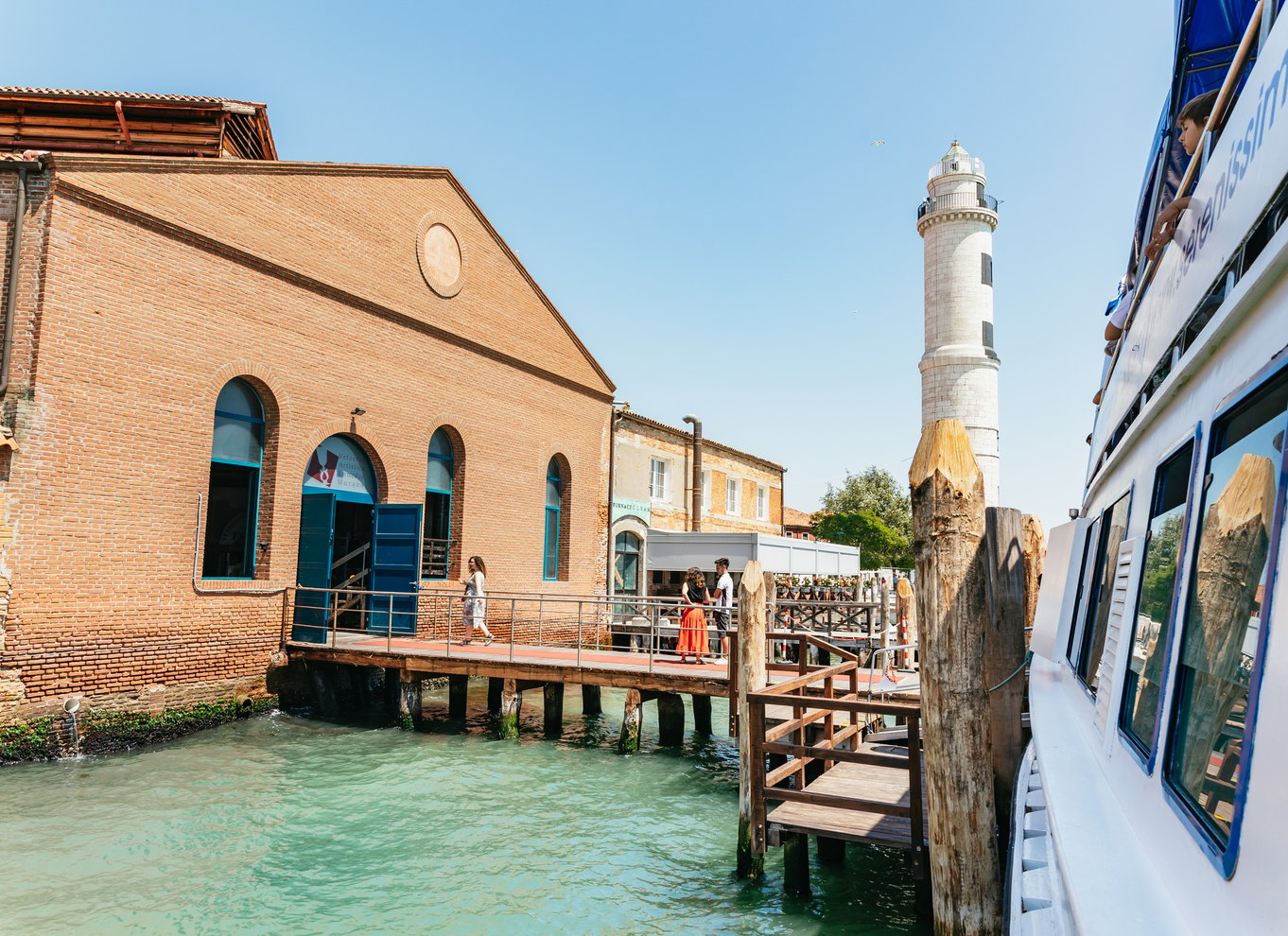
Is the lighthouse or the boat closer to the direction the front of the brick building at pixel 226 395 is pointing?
the boat

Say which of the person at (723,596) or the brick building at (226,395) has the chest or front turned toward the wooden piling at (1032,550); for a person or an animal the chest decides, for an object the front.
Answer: the brick building

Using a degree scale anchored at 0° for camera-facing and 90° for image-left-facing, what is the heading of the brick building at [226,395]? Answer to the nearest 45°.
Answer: approximately 315°
